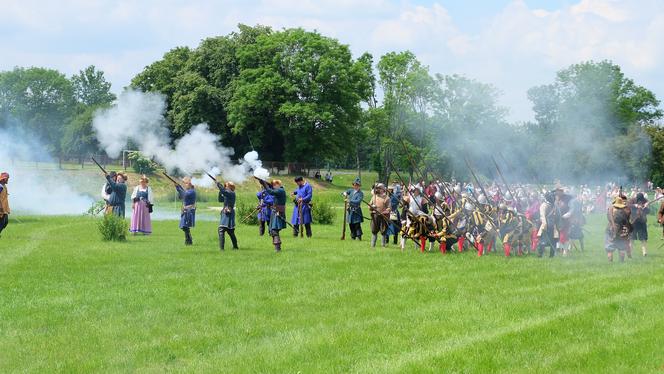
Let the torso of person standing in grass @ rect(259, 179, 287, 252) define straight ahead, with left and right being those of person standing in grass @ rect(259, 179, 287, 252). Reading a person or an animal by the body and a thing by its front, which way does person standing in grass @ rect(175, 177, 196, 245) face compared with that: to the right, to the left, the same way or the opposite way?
the same way

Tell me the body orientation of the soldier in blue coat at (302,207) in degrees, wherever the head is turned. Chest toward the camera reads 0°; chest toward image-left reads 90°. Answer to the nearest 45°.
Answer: approximately 45°

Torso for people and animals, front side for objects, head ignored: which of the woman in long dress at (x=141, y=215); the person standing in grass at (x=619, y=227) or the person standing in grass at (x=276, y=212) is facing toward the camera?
the woman in long dress

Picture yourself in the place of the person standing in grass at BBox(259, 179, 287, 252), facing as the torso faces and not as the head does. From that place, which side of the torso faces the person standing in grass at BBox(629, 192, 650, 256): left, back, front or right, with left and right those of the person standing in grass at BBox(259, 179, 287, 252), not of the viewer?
back

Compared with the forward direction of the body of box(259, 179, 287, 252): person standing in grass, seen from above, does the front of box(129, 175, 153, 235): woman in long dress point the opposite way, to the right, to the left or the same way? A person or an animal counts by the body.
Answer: to the left

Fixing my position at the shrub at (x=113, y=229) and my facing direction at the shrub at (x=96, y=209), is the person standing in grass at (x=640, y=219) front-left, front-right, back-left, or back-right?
back-right

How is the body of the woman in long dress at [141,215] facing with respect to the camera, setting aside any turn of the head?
toward the camera

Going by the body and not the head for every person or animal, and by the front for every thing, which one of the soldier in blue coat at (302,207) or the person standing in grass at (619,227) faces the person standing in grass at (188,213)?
the soldier in blue coat

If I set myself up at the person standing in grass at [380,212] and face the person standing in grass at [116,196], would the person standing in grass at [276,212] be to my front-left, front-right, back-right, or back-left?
front-left

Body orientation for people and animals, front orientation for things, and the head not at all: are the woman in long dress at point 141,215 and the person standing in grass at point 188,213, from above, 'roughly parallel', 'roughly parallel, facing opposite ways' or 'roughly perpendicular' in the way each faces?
roughly perpendicular

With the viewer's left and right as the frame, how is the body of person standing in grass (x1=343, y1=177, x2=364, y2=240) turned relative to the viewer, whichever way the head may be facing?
facing the viewer and to the left of the viewer

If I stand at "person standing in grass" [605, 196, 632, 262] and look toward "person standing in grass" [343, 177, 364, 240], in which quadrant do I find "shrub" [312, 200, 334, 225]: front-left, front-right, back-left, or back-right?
front-right
